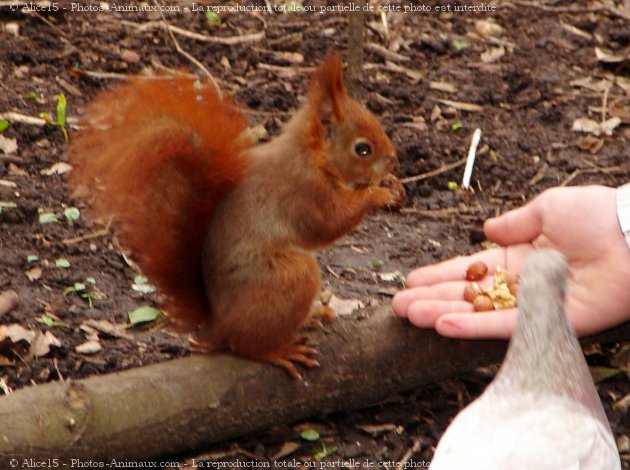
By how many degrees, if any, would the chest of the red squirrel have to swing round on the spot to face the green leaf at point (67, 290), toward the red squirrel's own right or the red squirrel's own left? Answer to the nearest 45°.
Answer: approximately 135° to the red squirrel's own left

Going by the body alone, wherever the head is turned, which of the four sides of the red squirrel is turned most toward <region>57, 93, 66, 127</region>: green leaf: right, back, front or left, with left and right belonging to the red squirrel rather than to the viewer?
left

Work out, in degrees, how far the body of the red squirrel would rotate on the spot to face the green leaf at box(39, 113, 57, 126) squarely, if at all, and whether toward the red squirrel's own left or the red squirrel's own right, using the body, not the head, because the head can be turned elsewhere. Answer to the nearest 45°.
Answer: approximately 135° to the red squirrel's own left

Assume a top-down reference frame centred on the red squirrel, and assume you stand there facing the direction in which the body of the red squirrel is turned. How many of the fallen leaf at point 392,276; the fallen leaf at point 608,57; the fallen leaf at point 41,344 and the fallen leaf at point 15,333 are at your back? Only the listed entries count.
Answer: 2

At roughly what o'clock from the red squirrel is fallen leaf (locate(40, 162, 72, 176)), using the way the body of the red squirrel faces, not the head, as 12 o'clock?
The fallen leaf is roughly at 8 o'clock from the red squirrel.

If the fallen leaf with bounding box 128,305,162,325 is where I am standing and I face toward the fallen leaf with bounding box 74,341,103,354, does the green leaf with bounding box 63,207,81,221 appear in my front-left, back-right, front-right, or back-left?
back-right

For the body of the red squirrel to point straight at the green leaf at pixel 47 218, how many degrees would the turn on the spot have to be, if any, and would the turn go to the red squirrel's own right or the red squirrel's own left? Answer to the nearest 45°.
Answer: approximately 135° to the red squirrel's own left

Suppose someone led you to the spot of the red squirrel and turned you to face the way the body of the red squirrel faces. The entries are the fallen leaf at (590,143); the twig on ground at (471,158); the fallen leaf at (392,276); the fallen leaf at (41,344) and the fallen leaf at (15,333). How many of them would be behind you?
2

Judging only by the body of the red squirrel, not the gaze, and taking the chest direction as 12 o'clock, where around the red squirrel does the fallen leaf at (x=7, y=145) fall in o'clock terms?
The fallen leaf is roughly at 8 o'clock from the red squirrel.

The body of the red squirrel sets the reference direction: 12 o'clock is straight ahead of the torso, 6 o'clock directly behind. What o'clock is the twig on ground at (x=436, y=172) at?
The twig on ground is roughly at 10 o'clock from the red squirrel.

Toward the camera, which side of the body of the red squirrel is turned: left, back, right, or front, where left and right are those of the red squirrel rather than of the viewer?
right

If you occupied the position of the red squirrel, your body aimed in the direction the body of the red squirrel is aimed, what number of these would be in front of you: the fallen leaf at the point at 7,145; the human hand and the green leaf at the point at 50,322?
1

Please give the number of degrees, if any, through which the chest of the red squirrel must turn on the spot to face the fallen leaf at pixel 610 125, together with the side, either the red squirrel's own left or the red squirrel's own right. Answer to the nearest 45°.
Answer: approximately 45° to the red squirrel's own left

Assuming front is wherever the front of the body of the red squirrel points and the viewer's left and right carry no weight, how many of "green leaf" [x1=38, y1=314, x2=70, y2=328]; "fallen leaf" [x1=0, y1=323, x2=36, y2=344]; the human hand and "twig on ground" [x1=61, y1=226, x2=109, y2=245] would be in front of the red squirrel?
1
